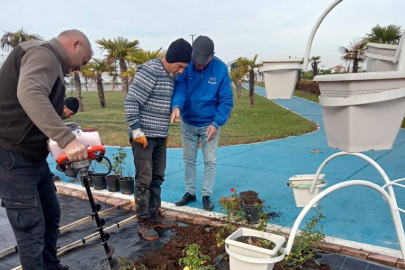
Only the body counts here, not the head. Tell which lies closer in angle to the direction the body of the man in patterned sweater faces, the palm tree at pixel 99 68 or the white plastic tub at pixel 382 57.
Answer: the white plastic tub

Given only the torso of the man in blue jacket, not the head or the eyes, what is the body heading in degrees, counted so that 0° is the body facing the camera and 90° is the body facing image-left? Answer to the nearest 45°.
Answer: approximately 0°

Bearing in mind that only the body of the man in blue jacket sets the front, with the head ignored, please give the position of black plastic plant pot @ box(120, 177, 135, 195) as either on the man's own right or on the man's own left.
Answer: on the man's own right

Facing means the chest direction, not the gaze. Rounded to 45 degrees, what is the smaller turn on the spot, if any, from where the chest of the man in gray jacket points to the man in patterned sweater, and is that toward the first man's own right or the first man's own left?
approximately 45° to the first man's own left

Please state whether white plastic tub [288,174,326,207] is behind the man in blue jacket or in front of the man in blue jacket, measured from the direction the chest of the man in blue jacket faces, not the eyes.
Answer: in front

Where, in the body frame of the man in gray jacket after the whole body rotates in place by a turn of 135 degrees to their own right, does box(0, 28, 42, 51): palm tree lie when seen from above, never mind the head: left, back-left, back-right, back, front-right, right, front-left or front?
back-right

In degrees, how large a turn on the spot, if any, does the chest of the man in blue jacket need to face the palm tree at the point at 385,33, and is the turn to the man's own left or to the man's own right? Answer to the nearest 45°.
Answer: approximately 135° to the man's own left

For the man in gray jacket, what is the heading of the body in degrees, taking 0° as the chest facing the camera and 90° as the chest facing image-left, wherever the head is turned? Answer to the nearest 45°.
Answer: approximately 270°

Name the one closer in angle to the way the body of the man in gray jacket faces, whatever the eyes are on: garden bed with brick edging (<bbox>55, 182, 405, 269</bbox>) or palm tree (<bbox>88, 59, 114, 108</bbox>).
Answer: the garden bed with brick edging

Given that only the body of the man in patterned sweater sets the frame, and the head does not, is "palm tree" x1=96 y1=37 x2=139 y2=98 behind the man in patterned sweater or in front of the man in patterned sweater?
behind

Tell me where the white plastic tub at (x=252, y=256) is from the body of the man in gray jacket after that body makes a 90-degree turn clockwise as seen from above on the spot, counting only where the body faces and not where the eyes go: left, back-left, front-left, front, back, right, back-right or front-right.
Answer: front-left

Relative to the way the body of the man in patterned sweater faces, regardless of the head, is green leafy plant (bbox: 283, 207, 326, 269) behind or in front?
in front

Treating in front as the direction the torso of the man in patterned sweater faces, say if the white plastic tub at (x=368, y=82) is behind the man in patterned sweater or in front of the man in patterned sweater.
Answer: in front

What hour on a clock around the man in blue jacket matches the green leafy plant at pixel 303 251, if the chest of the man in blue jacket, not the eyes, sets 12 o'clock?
The green leafy plant is roughly at 11 o'clock from the man in blue jacket.

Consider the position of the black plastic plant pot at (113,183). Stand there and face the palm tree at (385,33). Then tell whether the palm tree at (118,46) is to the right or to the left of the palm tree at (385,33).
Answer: left

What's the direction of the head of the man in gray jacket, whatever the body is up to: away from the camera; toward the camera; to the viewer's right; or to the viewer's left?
to the viewer's right

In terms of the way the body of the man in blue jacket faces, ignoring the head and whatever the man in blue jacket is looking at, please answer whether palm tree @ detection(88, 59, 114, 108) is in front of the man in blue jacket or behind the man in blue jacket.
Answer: behind

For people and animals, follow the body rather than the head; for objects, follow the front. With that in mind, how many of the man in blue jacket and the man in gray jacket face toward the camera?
1

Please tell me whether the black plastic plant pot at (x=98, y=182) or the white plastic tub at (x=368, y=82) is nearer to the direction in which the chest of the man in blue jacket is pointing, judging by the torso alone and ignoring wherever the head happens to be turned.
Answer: the white plastic tub
